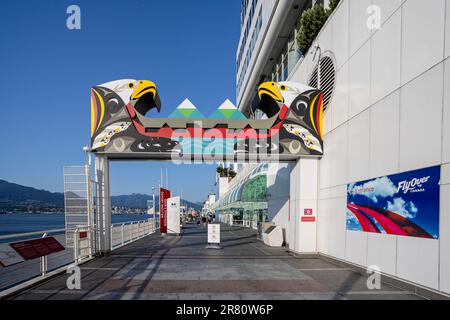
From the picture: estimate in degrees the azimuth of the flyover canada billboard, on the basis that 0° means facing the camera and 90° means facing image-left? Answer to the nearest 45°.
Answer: approximately 45°

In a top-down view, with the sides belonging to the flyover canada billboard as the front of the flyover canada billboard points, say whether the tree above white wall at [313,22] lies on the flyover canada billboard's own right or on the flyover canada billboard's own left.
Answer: on the flyover canada billboard's own right

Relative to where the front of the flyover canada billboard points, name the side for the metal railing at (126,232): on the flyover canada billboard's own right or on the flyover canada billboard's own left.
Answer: on the flyover canada billboard's own right

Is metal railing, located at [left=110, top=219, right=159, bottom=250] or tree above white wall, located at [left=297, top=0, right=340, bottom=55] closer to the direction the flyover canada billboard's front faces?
the metal railing

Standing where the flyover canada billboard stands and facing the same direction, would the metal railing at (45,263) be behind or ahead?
ahead

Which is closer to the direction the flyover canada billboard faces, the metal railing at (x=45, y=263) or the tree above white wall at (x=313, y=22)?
the metal railing
